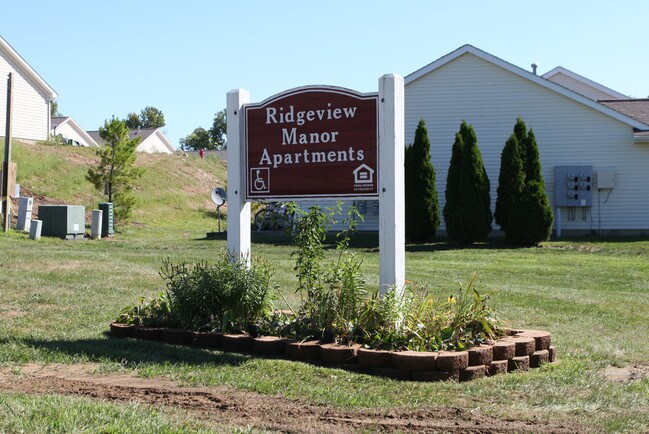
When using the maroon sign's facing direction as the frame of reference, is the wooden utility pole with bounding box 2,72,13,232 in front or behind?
behind

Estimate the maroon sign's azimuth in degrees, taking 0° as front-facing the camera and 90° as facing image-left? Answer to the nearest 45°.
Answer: approximately 0°
